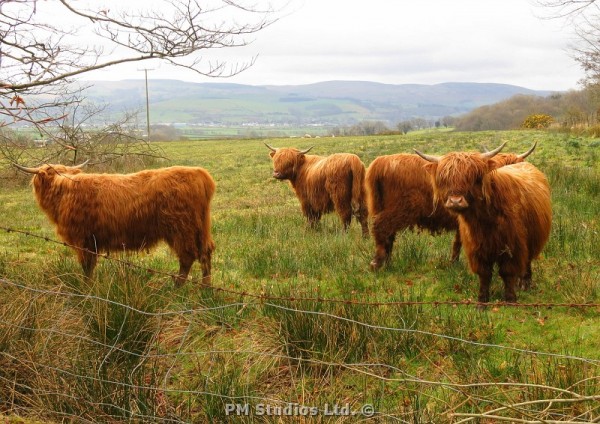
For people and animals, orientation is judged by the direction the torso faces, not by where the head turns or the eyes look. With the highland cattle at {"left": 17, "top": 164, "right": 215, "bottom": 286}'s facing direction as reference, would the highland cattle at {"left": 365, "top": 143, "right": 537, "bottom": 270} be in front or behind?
behind

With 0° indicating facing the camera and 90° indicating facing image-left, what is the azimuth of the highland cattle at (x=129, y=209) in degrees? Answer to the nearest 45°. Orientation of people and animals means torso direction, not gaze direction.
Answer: approximately 90°

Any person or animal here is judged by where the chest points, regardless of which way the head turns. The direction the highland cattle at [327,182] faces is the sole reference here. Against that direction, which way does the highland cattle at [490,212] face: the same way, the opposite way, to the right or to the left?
to the left
